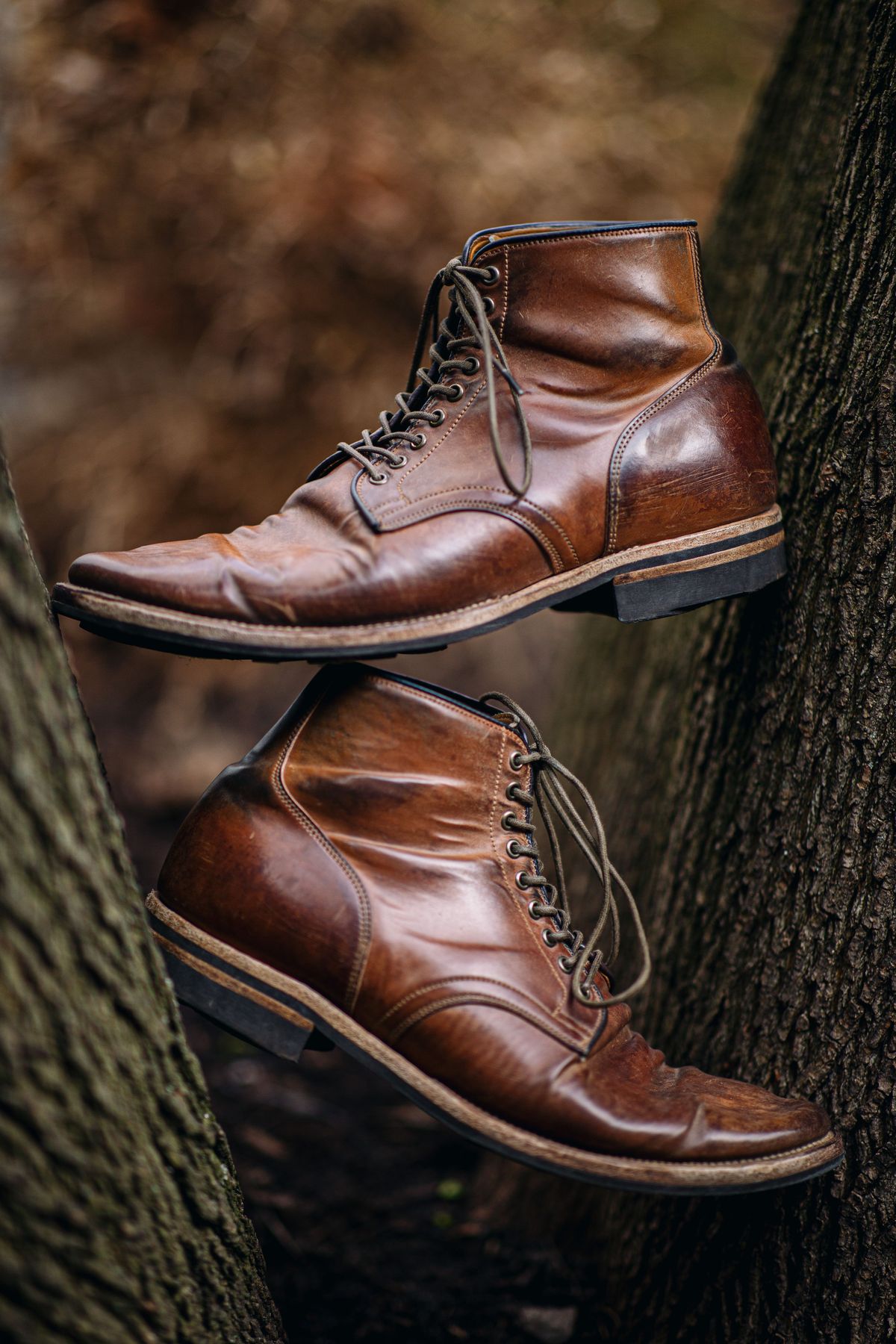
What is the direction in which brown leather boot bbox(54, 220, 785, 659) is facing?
to the viewer's left

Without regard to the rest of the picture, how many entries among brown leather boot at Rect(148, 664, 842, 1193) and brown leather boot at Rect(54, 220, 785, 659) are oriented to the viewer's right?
1

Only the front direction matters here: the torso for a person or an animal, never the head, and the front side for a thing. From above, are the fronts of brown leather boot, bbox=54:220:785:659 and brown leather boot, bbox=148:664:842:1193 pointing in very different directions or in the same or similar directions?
very different directions

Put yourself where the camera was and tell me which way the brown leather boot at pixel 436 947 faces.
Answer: facing to the right of the viewer
